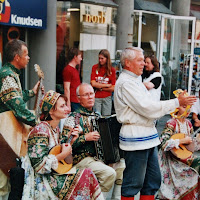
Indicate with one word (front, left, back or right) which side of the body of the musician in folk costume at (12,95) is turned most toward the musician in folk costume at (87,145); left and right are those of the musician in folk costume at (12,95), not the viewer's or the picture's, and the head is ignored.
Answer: front

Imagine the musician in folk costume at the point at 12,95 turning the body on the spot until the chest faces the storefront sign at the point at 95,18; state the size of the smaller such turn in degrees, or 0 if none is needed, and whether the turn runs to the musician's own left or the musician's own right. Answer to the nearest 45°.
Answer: approximately 90° to the musician's own left

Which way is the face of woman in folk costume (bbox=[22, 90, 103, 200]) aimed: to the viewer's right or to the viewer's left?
to the viewer's right

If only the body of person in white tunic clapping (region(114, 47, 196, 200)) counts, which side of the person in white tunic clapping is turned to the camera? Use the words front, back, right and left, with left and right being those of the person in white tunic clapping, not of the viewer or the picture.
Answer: right

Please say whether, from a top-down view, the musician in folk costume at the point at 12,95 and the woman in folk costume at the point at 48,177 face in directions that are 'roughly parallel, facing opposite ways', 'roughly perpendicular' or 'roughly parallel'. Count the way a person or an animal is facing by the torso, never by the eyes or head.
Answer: roughly parallel

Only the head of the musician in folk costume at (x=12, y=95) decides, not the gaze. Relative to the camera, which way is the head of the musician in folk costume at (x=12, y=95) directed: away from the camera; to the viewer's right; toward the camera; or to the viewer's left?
to the viewer's right

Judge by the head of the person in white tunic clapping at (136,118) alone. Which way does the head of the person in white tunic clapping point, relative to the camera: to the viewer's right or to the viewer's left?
to the viewer's right

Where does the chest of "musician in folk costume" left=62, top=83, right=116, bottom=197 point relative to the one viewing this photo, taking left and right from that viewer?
facing the viewer and to the right of the viewer
